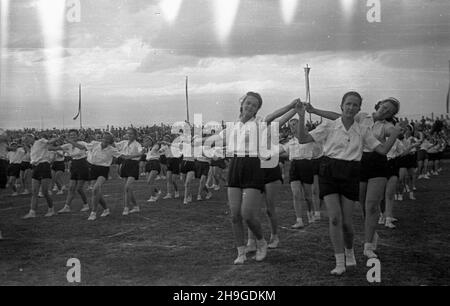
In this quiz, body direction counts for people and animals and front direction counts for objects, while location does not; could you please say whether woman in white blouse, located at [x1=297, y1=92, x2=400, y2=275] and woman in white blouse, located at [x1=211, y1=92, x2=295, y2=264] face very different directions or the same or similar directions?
same or similar directions

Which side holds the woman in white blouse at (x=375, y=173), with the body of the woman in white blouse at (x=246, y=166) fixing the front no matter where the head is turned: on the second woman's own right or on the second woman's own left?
on the second woman's own left

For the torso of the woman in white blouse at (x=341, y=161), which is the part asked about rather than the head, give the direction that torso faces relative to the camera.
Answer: toward the camera

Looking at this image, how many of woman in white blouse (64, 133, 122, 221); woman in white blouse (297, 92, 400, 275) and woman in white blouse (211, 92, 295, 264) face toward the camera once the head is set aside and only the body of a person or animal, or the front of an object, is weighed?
3

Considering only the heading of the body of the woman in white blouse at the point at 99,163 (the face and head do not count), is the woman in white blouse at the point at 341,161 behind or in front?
in front

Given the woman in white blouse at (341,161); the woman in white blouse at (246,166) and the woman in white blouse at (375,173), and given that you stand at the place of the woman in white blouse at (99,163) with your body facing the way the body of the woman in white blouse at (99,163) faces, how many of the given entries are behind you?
0

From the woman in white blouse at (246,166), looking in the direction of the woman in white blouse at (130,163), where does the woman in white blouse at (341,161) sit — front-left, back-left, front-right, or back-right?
back-right

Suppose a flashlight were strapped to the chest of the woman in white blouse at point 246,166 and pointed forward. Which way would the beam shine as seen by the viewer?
toward the camera

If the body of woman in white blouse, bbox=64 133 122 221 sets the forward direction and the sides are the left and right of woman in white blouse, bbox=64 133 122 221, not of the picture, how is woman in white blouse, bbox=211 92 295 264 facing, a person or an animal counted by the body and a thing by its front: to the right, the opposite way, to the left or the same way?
the same way

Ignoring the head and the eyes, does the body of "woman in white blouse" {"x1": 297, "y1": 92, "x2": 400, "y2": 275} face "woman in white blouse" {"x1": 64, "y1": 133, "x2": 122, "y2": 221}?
no

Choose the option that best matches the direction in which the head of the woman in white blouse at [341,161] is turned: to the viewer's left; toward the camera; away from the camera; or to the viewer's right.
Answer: toward the camera

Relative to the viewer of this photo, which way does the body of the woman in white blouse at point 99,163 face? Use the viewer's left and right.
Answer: facing the viewer

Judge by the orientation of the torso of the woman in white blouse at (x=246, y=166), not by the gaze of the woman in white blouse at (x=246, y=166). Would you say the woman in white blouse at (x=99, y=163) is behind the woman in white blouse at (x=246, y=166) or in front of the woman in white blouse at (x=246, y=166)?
behind

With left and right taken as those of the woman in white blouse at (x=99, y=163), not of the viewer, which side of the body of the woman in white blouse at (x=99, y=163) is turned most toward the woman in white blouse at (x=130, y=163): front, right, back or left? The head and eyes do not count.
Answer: left

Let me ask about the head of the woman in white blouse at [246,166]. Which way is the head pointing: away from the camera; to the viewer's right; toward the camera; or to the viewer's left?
toward the camera
